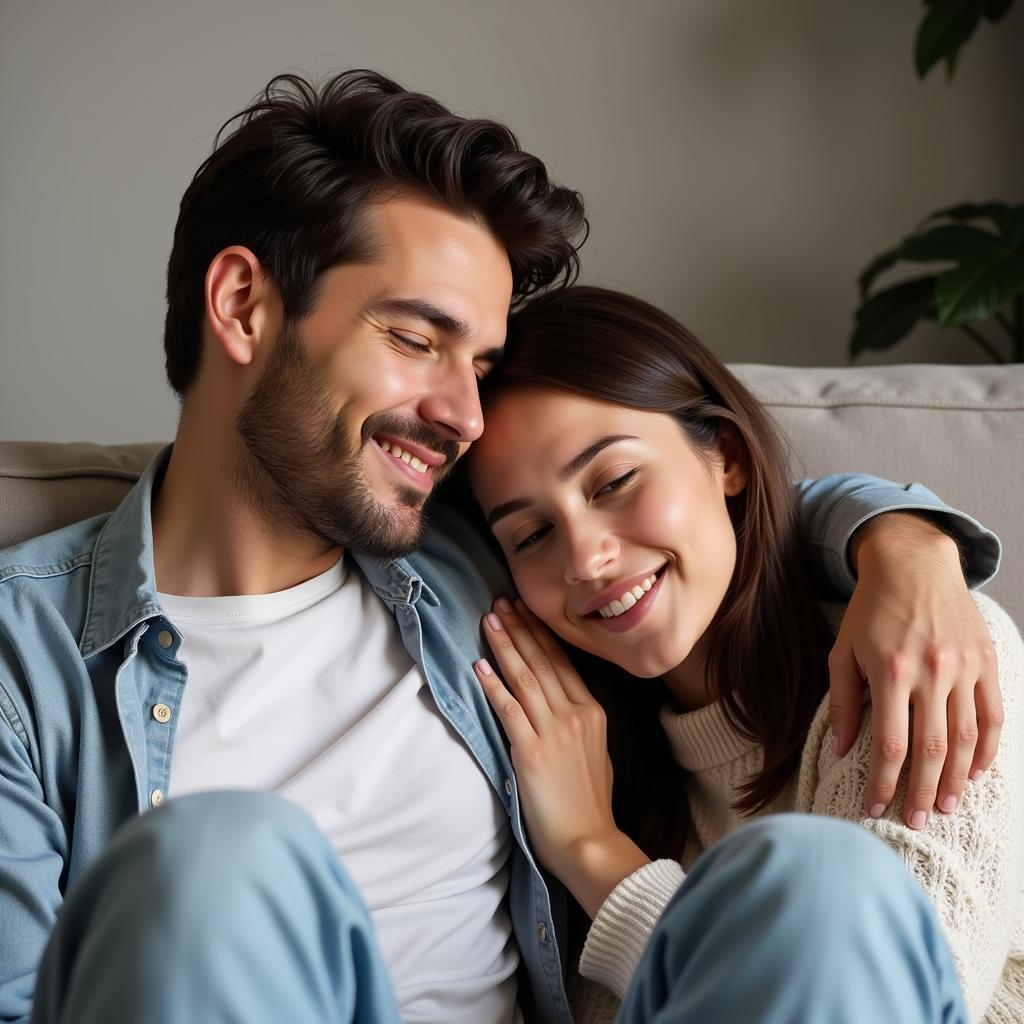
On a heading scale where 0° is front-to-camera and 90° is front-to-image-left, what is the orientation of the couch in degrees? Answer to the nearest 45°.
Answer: approximately 0°
